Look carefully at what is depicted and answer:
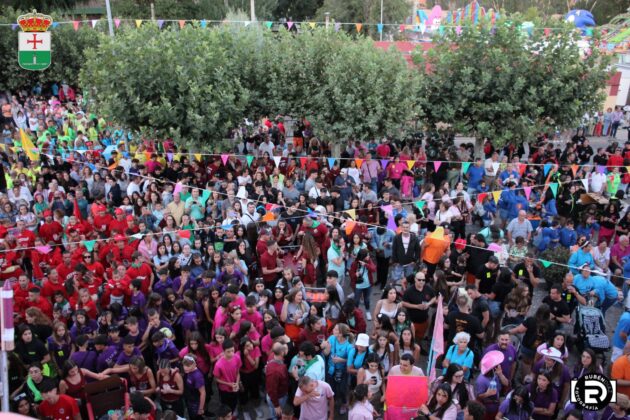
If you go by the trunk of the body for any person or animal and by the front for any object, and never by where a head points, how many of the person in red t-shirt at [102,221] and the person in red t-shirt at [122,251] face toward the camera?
2

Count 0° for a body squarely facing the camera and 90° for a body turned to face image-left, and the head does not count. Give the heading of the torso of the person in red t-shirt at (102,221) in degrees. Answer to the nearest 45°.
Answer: approximately 0°

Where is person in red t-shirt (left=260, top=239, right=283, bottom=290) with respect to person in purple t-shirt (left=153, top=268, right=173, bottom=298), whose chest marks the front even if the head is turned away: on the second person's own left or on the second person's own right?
on the second person's own left

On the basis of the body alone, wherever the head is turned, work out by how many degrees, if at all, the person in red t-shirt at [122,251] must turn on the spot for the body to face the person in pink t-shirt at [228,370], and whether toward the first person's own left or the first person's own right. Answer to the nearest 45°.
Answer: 0° — they already face them

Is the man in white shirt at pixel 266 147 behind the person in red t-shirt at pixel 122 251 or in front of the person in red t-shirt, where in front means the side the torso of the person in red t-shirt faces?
behind

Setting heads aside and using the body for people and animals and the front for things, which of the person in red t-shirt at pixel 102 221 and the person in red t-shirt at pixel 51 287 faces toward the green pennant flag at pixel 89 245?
the person in red t-shirt at pixel 102 221

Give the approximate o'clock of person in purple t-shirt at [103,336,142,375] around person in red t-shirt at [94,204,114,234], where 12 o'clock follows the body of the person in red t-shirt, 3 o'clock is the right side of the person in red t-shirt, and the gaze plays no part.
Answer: The person in purple t-shirt is roughly at 12 o'clock from the person in red t-shirt.

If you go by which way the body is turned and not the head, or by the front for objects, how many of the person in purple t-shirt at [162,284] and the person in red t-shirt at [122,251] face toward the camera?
2

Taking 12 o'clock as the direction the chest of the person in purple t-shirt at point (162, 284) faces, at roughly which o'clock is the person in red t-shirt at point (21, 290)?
The person in red t-shirt is roughly at 3 o'clock from the person in purple t-shirt.

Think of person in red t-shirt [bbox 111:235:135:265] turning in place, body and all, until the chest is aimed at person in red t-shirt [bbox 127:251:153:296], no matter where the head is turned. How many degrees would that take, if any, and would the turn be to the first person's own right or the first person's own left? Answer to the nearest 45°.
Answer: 0° — they already face them
